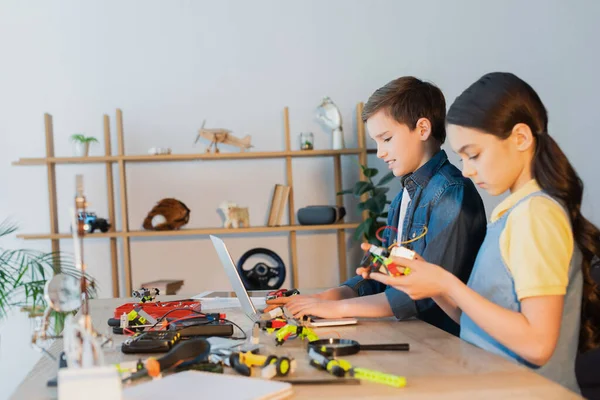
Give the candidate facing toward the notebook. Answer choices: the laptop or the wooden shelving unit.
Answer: the wooden shelving unit

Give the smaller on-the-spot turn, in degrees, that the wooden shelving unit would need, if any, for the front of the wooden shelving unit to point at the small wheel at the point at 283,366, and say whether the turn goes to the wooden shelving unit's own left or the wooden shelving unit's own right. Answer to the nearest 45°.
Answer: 0° — it already faces it

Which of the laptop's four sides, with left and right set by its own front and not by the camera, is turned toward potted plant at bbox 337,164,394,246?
left

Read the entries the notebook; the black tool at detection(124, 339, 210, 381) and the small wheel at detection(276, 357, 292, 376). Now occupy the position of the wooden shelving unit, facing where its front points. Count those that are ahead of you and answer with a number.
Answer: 3

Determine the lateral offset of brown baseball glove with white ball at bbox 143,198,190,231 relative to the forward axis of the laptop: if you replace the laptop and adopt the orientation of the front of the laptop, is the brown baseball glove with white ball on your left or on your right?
on your left

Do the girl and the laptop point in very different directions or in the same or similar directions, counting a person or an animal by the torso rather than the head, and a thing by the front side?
very different directions

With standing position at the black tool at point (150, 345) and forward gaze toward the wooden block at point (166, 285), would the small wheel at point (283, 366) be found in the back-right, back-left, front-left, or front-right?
back-right

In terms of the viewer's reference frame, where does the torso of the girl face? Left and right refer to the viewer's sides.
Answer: facing to the left of the viewer

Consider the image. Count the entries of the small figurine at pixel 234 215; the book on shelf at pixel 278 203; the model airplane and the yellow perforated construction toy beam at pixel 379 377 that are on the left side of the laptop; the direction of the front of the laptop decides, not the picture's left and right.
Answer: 3

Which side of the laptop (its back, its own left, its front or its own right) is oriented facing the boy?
front

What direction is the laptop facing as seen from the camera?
to the viewer's right

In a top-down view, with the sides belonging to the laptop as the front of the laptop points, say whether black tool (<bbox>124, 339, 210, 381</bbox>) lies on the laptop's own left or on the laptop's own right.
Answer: on the laptop's own right

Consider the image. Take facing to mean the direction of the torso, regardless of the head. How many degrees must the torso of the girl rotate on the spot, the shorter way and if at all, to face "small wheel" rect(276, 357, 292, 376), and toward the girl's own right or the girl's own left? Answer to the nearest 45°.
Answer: approximately 45° to the girl's own left

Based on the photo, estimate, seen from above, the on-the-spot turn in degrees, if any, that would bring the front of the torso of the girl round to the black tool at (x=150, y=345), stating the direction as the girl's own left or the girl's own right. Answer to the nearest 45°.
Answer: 0° — they already face it

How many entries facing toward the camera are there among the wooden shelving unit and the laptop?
1

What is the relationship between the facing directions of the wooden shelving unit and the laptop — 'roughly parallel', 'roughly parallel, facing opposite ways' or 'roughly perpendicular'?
roughly perpendicular

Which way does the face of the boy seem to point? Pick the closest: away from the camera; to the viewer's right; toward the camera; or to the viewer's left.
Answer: to the viewer's left

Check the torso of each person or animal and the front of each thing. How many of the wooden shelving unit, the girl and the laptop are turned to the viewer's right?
1
